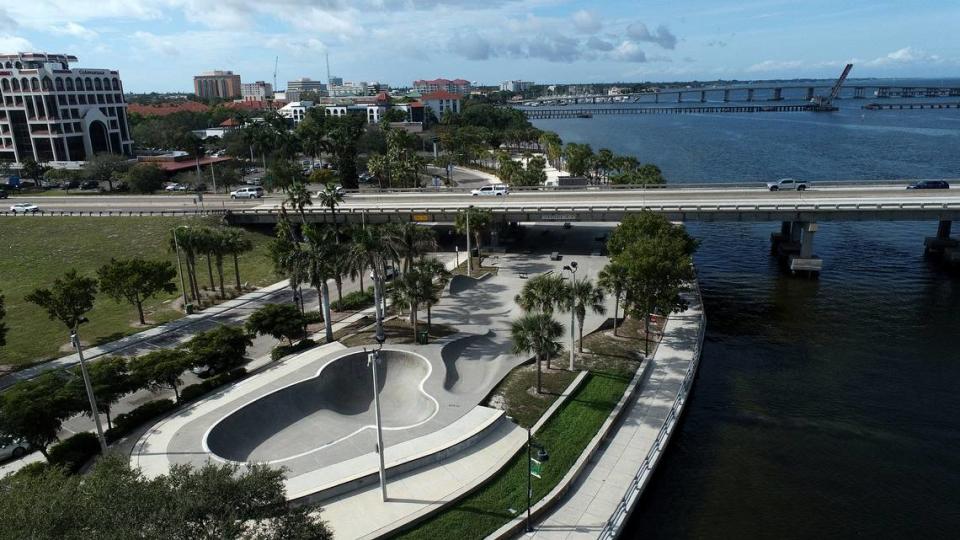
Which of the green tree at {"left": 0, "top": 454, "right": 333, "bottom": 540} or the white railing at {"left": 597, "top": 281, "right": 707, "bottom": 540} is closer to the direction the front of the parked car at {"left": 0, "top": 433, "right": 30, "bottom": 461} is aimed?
the white railing

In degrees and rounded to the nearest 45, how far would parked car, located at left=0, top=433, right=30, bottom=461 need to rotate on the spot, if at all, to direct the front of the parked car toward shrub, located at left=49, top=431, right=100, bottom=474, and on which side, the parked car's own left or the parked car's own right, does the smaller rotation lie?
approximately 45° to the parked car's own right

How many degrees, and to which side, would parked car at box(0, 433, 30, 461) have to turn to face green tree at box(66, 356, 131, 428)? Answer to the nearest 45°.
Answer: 0° — it already faces it

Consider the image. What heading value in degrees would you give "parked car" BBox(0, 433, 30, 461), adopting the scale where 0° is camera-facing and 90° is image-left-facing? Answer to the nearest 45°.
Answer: approximately 270°

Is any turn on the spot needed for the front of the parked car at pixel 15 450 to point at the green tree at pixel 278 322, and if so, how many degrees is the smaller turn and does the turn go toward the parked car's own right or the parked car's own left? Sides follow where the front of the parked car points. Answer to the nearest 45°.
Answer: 0° — it already faces it

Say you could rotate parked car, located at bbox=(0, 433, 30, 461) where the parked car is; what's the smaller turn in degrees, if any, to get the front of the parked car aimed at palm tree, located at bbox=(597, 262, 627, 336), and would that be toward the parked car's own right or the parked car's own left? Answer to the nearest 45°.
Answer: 0° — it already faces it

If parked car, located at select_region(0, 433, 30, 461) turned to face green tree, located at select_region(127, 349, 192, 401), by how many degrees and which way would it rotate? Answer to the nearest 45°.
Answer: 0° — it already faces it

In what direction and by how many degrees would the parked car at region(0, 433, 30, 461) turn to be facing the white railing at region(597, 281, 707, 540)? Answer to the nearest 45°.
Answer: approximately 45° to its right
